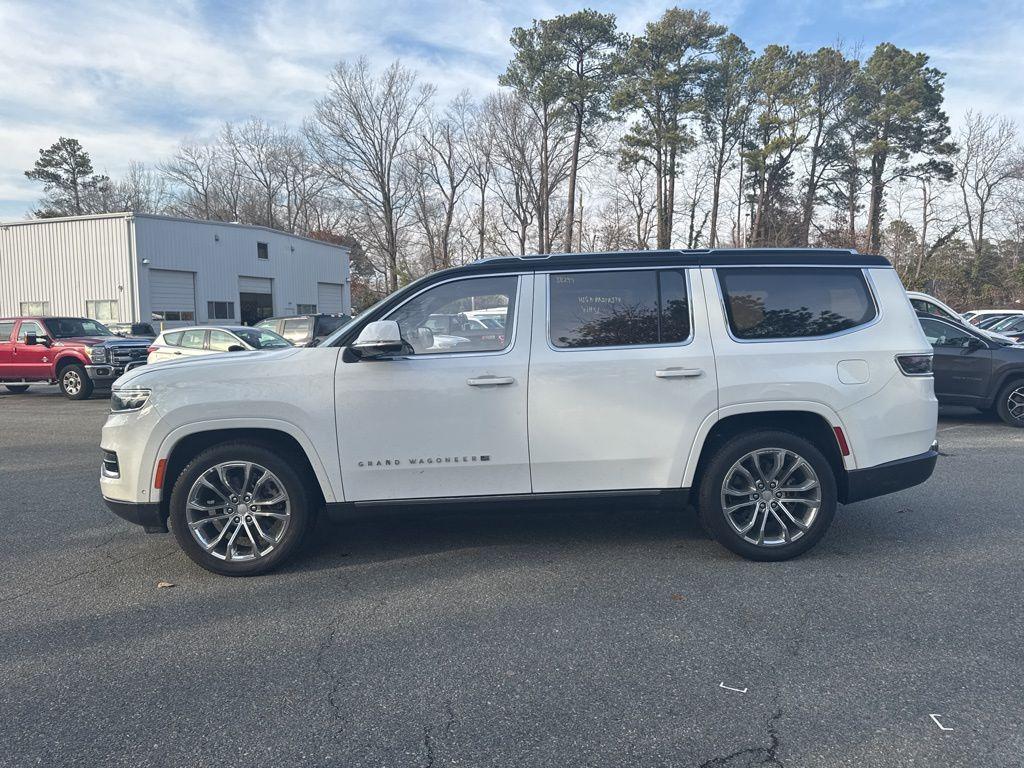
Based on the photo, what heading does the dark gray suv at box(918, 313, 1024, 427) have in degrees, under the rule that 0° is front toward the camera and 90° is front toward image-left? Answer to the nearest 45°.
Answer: approximately 315°

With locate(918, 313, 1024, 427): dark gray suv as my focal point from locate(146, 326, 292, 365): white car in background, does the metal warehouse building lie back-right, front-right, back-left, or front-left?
back-left

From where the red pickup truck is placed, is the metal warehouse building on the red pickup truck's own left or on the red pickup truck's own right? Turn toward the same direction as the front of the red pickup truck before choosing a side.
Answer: on the red pickup truck's own left

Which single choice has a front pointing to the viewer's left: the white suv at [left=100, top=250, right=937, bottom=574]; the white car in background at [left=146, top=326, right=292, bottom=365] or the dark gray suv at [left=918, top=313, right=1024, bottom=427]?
the white suv

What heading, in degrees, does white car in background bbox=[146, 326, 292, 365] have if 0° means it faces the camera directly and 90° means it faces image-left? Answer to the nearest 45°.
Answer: approximately 315°

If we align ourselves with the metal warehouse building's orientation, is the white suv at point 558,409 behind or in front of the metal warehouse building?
in front

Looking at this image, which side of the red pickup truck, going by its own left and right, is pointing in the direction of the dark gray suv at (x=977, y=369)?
front

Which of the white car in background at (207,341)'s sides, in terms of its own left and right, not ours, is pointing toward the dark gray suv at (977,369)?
front

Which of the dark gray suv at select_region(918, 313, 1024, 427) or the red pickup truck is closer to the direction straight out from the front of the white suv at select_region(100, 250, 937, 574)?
the red pickup truck

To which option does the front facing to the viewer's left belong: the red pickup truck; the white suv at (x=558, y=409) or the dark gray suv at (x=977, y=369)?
the white suv

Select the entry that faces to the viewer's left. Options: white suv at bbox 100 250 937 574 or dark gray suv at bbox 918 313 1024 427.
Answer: the white suv

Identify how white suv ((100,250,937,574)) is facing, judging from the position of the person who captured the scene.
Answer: facing to the left of the viewer

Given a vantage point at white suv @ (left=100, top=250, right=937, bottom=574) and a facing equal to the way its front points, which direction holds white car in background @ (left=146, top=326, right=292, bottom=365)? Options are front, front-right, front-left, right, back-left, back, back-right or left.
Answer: front-right

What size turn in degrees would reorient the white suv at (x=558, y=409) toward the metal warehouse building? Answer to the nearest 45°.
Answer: approximately 45° to its right

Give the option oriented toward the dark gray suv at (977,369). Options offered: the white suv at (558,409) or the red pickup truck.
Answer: the red pickup truck

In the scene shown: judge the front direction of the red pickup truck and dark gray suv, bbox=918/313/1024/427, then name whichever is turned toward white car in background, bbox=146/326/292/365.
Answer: the red pickup truck

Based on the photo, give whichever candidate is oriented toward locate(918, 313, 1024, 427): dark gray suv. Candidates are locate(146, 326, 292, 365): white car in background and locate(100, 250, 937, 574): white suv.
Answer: the white car in background
